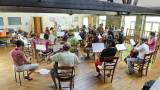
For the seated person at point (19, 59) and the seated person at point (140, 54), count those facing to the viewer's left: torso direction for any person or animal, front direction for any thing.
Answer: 1

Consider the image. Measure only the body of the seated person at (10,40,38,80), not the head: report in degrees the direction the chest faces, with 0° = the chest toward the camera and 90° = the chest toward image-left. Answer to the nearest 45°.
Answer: approximately 225°

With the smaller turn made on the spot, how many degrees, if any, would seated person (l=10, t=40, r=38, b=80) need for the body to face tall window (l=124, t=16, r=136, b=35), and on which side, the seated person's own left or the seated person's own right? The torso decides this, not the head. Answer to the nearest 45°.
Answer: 0° — they already face it

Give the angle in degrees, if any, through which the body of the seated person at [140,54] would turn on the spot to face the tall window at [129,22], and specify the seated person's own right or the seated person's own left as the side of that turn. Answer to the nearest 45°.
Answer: approximately 90° to the seated person's own right

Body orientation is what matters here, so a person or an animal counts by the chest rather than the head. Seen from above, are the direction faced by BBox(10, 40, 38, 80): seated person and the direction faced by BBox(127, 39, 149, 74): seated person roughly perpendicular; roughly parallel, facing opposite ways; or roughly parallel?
roughly perpendicular

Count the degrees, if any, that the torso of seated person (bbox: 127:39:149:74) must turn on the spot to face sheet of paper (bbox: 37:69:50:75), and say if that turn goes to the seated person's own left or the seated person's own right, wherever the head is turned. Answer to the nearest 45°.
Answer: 0° — they already face it

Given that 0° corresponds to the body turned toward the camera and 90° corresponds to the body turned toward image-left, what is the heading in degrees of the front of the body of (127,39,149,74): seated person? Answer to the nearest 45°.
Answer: approximately 90°

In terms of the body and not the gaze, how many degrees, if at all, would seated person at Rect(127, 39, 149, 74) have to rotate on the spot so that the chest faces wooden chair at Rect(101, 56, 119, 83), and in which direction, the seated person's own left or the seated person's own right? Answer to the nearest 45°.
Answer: approximately 45° to the seated person's own left

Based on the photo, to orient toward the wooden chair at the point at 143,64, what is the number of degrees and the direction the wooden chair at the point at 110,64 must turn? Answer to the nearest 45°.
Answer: approximately 90° to its right

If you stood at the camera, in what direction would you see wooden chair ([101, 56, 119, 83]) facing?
facing away from the viewer and to the left of the viewer

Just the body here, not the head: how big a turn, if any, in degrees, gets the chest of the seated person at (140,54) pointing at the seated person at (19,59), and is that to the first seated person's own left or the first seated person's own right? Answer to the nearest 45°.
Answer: approximately 45° to the first seated person's own left
